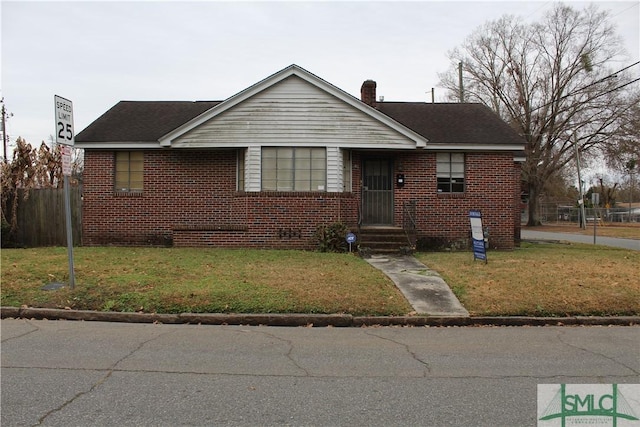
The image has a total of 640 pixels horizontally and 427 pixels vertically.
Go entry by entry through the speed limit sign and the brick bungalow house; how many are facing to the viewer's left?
0

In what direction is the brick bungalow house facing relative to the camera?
toward the camera

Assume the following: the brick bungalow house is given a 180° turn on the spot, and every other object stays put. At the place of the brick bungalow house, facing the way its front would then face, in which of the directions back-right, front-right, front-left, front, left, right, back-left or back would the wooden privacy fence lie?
left

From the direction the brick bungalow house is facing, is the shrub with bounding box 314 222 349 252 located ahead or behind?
ahead

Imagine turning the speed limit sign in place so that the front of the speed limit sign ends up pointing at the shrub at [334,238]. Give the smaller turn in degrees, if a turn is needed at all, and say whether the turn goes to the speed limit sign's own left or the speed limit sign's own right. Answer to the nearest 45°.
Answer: approximately 90° to the speed limit sign's own left

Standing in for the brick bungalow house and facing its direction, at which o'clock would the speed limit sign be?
The speed limit sign is roughly at 1 o'clock from the brick bungalow house.

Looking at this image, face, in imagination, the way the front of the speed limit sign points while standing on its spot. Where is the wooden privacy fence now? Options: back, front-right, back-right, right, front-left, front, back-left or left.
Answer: back-left

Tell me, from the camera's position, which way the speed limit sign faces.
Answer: facing the viewer and to the right of the viewer

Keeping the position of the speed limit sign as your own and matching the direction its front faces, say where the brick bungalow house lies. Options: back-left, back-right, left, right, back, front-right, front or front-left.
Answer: left
